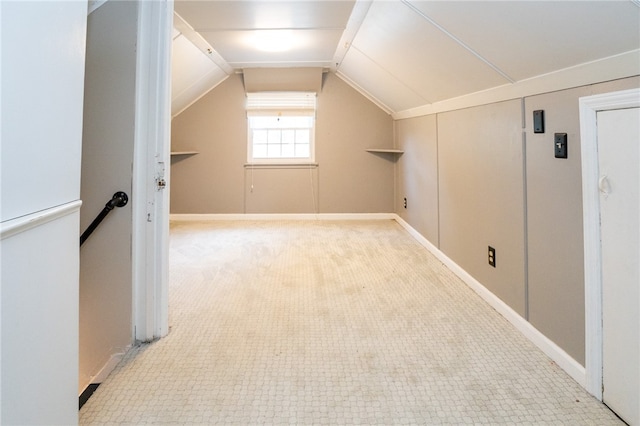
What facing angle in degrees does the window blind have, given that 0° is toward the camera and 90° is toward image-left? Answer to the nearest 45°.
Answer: approximately 0°

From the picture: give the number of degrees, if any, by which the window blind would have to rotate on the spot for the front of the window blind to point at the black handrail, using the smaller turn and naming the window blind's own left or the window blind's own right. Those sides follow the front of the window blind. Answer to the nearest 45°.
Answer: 0° — it already faces it

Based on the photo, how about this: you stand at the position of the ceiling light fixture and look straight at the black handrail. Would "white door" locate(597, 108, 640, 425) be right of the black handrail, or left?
left

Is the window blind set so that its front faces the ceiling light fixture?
yes

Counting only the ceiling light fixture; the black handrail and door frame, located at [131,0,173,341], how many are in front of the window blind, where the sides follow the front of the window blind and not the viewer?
3

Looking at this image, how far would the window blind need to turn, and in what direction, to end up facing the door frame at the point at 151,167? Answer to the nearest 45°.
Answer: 0° — it already faces it

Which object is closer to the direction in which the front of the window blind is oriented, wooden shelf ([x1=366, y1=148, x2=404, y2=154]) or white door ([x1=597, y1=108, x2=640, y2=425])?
the white door
